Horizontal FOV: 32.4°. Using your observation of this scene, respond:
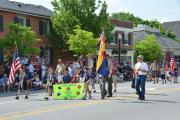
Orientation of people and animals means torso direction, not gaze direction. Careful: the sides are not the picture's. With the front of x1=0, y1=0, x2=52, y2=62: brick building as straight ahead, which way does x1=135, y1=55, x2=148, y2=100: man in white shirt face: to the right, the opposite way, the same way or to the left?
to the right

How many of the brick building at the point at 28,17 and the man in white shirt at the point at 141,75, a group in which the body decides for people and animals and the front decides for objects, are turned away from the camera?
0

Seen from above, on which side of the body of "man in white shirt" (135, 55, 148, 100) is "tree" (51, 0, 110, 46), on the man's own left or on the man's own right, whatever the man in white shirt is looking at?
on the man's own right

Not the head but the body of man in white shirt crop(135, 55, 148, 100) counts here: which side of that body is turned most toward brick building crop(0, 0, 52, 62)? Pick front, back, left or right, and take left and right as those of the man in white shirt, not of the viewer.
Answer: right

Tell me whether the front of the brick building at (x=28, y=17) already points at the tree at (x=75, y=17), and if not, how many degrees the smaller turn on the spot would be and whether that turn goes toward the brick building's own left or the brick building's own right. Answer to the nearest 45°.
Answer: approximately 45° to the brick building's own left

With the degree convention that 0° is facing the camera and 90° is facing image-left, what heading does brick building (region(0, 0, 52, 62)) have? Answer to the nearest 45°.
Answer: approximately 315°

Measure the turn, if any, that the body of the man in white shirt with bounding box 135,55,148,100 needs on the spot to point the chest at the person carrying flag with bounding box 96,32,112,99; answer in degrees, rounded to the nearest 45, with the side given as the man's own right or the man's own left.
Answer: approximately 90° to the man's own right

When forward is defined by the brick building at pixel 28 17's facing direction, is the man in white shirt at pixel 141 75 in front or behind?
in front

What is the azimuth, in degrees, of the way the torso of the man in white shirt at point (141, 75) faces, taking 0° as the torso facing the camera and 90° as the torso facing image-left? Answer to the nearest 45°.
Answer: approximately 45°
